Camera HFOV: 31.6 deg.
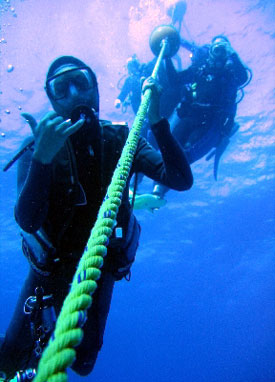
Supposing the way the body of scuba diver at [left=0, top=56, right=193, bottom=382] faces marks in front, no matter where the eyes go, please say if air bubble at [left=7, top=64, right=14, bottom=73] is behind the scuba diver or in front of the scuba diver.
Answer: behind

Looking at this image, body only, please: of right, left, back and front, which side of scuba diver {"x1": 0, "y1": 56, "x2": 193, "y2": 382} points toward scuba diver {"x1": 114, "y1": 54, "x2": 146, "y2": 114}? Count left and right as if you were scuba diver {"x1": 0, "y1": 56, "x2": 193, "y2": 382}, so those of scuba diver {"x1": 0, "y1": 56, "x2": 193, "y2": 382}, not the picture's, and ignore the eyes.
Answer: back

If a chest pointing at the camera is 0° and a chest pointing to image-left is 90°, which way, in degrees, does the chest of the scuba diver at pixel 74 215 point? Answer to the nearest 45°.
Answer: approximately 0°
